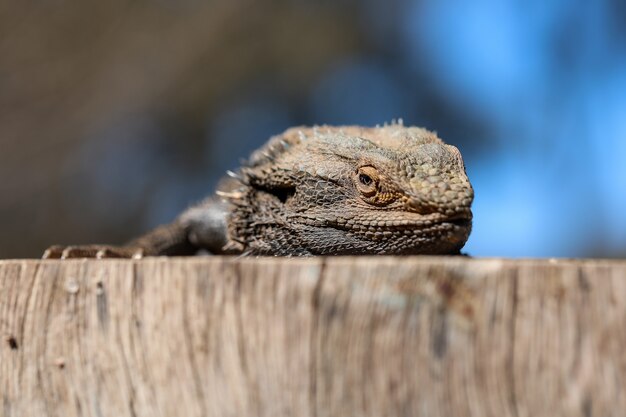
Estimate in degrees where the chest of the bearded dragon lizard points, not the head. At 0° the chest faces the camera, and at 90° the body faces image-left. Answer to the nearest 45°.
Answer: approximately 315°
